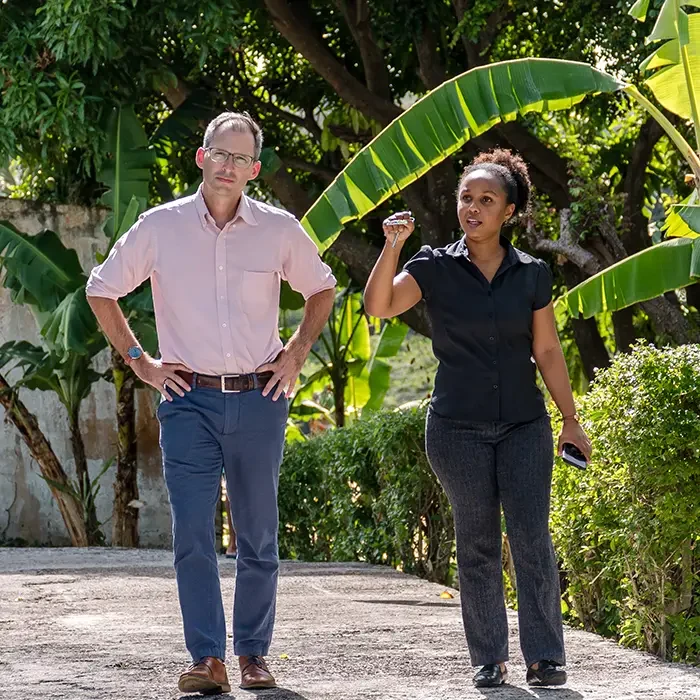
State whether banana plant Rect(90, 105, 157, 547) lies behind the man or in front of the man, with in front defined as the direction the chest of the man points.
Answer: behind

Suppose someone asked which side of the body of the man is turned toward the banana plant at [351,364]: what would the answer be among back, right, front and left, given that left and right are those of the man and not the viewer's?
back

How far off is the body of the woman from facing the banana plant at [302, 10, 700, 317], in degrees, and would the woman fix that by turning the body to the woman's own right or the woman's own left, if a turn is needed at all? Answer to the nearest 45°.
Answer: approximately 180°

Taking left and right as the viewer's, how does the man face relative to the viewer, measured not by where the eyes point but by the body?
facing the viewer

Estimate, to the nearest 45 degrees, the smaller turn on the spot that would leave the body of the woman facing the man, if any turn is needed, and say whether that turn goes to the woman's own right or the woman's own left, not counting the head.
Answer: approximately 90° to the woman's own right

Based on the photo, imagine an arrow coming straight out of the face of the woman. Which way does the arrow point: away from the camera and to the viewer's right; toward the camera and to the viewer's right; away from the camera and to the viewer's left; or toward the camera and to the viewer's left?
toward the camera and to the viewer's left

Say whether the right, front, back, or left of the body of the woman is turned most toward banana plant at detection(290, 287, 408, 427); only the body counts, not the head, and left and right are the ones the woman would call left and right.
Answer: back

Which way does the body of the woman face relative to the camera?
toward the camera

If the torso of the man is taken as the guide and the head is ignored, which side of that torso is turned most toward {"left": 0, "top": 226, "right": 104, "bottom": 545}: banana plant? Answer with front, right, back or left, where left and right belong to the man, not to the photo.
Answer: back

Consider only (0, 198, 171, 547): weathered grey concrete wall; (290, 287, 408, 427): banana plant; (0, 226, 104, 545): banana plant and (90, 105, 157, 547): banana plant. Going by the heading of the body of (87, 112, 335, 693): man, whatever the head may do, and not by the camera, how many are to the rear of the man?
4

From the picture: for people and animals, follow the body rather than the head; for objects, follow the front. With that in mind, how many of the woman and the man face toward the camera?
2

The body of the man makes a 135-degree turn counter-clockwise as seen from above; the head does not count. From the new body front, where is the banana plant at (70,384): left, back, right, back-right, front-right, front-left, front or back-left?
front-left

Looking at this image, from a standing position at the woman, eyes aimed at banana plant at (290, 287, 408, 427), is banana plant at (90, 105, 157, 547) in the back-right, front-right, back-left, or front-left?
front-left

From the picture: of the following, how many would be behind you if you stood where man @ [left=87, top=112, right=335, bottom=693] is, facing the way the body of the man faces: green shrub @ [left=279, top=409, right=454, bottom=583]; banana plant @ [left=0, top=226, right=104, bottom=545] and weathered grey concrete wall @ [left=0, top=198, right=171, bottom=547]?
3
